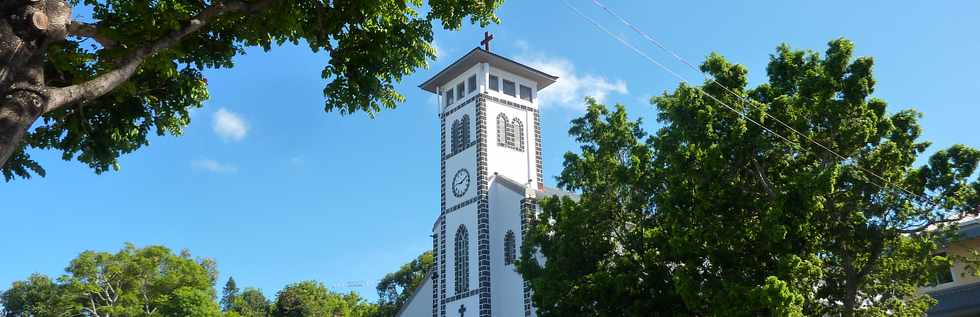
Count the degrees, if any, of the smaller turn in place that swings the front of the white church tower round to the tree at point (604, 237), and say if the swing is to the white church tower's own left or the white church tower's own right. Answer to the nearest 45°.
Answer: approximately 45° to the white church tower's own left

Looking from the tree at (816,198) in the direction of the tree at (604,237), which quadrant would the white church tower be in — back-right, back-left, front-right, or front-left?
front-right

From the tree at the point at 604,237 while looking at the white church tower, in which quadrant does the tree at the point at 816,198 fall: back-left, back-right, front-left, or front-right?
back-right

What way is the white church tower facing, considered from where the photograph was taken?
facing the viewer and to the left of the viewer

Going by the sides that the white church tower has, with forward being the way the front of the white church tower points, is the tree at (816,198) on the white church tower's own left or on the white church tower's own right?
on the white church tower's own left
